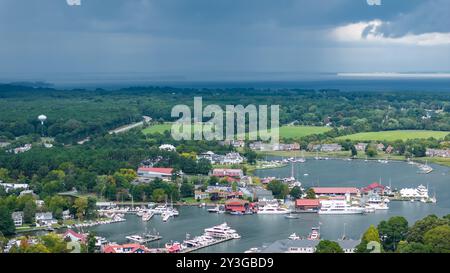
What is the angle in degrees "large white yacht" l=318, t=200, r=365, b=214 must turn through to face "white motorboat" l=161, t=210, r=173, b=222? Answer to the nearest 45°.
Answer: approximately 180°

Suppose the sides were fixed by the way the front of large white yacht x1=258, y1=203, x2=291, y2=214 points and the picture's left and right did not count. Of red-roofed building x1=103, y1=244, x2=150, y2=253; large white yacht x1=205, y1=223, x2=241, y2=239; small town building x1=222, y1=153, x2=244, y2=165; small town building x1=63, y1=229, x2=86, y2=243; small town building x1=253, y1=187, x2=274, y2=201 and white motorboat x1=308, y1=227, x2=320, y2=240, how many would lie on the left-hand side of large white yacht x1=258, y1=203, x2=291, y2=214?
2

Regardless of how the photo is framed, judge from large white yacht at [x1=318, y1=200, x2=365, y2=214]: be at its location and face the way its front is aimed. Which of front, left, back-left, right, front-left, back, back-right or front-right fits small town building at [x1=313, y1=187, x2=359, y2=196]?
left

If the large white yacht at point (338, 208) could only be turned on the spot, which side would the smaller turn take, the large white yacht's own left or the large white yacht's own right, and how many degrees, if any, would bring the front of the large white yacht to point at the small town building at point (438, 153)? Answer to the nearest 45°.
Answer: approximately 90° to the large white yacht's own left

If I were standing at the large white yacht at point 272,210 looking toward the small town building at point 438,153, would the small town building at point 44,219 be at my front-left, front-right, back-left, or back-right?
back-left

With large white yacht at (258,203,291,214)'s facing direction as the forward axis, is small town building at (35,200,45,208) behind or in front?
behind

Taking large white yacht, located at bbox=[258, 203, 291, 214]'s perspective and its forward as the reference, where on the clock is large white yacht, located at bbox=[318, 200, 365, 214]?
large white yacht, located at bbox=[318, 200, 365, 214] is roughly at 12 o'clock from large white yacht, located at bbox=[258, 203, 291, 214].

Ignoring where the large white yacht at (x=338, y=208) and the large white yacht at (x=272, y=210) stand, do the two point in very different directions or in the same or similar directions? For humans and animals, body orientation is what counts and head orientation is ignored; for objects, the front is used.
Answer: same or similar directions

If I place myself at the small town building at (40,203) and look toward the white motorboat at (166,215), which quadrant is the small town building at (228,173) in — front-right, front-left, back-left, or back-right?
front-left

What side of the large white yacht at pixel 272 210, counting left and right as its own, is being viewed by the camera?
right

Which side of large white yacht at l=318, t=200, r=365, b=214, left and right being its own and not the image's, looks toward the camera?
right
